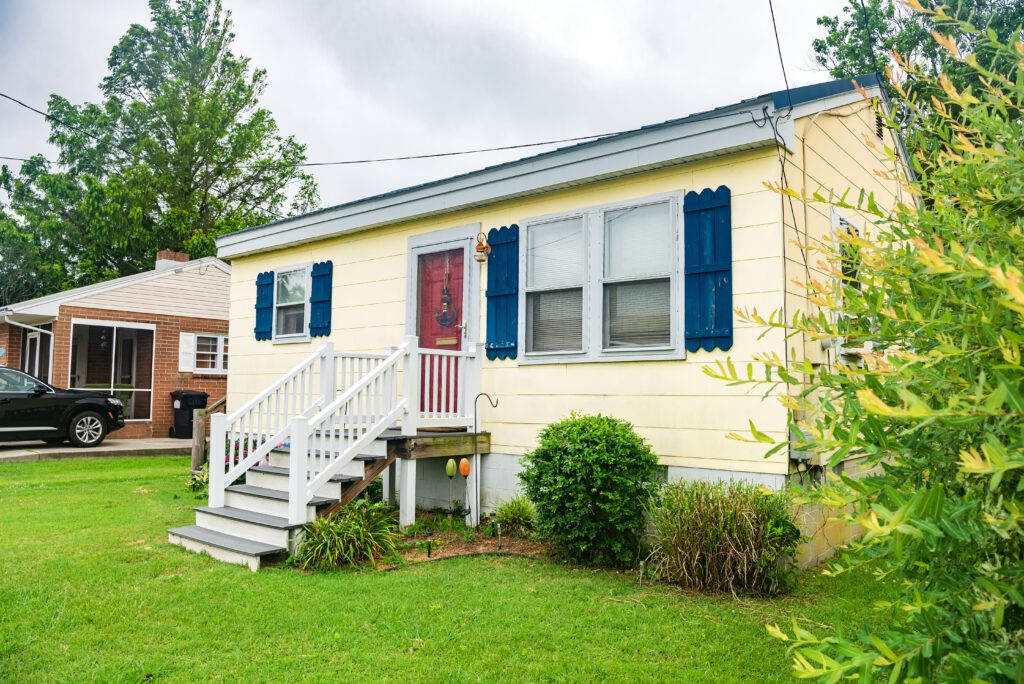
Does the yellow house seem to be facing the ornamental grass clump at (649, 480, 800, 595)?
no

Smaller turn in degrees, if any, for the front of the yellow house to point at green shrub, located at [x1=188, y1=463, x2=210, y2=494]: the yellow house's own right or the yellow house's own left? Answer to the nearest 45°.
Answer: approximately 90° to the yellow house's own right

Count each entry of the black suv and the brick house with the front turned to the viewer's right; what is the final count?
1

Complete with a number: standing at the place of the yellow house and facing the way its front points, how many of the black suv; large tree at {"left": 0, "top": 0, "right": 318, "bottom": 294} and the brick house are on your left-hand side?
0

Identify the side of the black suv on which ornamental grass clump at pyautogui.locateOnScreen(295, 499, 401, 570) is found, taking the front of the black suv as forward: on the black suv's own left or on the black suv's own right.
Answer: on the black suv's own right

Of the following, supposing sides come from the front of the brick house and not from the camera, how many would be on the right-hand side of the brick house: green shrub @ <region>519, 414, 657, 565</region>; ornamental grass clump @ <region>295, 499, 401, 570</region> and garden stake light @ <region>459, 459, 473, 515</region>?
0

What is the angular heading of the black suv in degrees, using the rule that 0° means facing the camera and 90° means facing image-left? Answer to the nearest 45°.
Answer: approximately 270°

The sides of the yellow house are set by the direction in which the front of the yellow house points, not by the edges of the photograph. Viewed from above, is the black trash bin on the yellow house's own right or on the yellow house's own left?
on the yellow house's own right

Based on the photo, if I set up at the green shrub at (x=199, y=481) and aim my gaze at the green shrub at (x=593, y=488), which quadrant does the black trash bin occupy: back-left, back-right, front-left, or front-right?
back-left

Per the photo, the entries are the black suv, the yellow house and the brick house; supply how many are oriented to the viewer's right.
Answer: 1

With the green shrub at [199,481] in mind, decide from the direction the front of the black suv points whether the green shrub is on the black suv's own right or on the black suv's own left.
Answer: on the black suv's own right

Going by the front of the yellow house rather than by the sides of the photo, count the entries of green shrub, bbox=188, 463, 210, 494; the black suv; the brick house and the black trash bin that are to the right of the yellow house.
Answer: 4

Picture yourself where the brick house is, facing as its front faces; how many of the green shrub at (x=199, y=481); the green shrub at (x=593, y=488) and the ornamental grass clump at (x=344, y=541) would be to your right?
0
